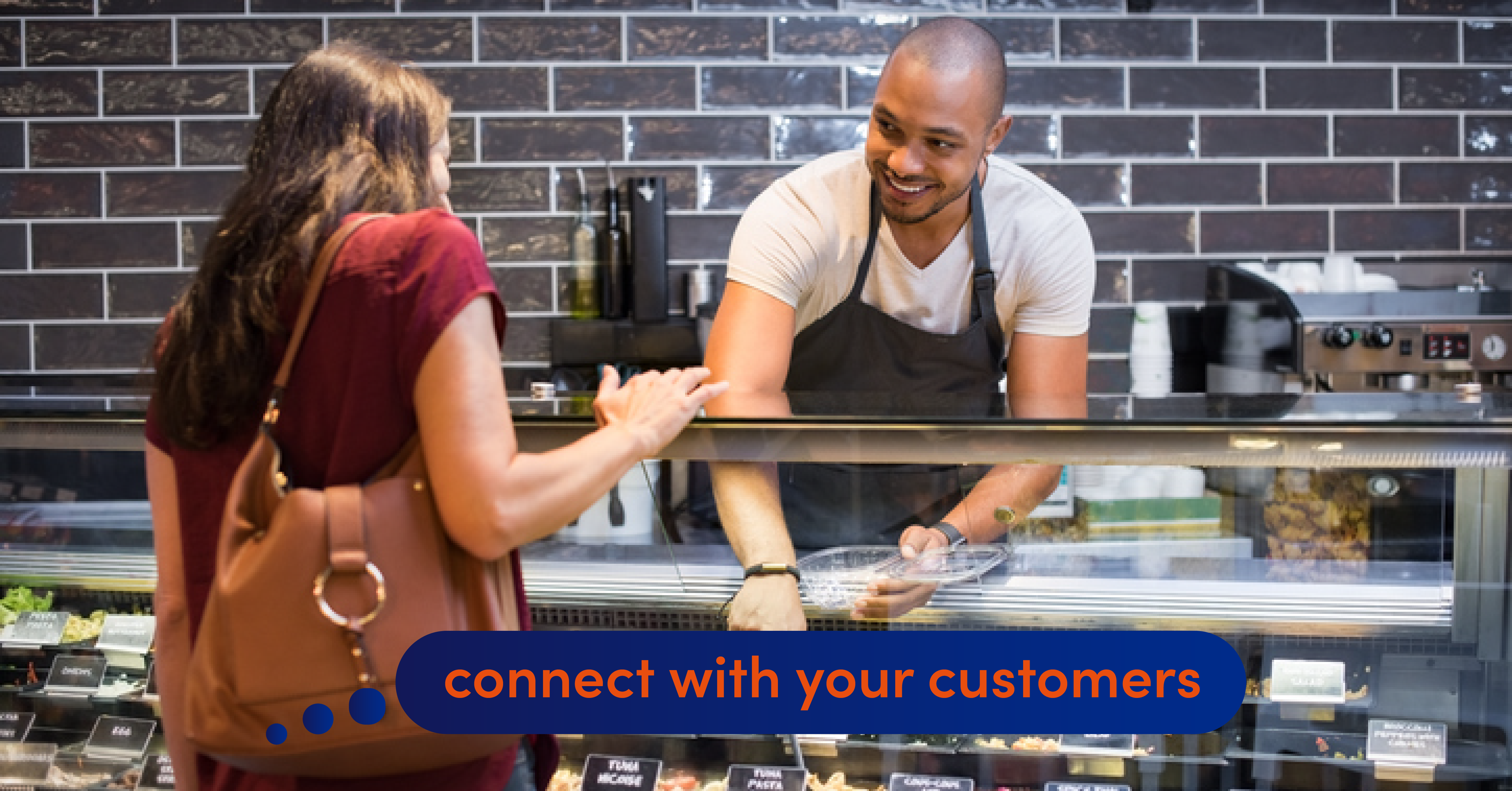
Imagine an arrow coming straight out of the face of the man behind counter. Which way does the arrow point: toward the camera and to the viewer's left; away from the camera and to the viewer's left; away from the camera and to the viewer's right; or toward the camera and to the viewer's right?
toward the camera and to the viewer's left

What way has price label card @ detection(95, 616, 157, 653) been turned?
toward the camera

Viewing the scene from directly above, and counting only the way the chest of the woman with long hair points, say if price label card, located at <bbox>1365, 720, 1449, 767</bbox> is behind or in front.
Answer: in front

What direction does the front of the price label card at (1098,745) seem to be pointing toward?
toward the camera

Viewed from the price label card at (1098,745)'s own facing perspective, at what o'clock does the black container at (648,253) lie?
The black container is roughly at 5 o'clock from the price label card.

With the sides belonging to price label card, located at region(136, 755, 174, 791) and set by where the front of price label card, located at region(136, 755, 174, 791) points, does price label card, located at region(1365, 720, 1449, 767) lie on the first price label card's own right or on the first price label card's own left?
on the first price label card's own left

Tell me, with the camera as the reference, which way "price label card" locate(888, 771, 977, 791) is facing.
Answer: facing the viewer
